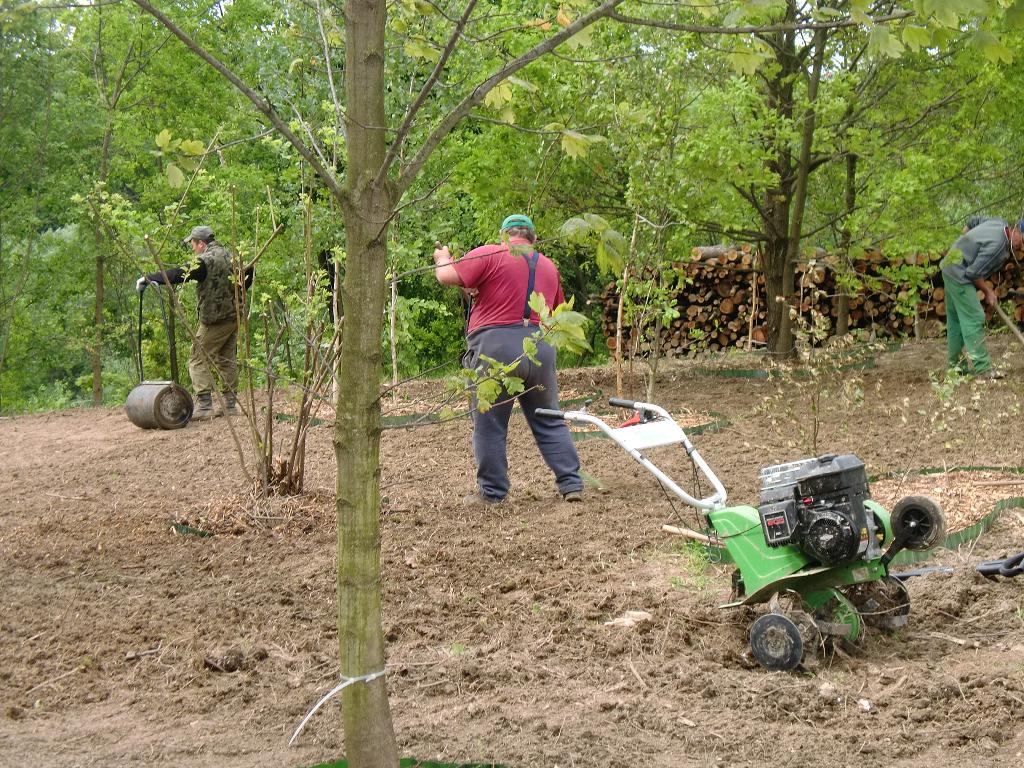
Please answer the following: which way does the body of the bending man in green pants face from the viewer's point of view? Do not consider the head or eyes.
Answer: to the viewer's right

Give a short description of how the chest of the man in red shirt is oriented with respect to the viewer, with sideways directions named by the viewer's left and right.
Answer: facing away from the viewer and to the left of the viewer

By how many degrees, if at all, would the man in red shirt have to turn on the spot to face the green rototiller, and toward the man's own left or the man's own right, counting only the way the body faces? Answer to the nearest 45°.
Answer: approximately 180°

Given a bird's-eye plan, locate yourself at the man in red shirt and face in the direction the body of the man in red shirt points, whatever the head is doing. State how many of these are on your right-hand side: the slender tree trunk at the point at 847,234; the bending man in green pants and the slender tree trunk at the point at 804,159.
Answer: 3

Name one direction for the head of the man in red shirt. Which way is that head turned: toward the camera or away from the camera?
away from the camera

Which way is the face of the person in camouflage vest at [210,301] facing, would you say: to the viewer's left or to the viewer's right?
to the viewer's left

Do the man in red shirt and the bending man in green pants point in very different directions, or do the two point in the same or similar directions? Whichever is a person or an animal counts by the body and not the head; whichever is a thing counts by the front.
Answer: very different directions

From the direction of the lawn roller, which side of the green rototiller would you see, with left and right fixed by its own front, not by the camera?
back

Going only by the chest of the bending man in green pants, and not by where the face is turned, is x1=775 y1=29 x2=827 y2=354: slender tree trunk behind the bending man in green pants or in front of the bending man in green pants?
behind

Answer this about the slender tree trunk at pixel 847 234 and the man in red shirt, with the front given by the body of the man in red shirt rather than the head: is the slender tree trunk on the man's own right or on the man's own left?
on the man's own right

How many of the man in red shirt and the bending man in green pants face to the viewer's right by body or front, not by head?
1

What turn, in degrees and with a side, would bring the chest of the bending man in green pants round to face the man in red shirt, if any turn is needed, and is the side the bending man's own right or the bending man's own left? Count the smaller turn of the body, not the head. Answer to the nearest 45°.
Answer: approximately 135° to the bending man's own right

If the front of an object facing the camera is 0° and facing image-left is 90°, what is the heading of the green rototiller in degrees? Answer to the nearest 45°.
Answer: approximately 315°
